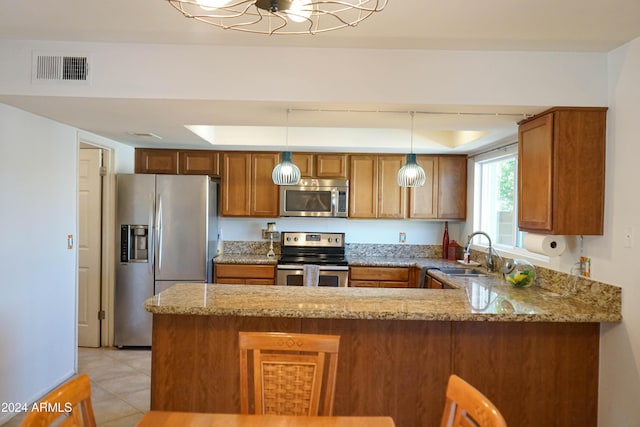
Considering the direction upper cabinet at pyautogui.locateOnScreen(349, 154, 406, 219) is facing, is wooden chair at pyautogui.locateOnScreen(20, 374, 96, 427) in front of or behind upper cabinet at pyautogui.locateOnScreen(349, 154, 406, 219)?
in front

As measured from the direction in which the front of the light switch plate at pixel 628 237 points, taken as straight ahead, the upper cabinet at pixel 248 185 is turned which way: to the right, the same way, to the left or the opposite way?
to the left

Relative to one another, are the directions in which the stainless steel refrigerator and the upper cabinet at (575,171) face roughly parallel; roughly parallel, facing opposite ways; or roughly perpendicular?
roughly perpendicular

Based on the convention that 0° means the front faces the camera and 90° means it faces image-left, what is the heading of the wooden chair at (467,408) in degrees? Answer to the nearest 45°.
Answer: approximately 45°

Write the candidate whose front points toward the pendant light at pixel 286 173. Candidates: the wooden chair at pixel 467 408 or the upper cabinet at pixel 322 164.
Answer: the upper cabinet

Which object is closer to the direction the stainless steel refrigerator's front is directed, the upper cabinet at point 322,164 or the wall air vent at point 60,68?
the wall air vent

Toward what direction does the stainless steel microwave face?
toward the camera

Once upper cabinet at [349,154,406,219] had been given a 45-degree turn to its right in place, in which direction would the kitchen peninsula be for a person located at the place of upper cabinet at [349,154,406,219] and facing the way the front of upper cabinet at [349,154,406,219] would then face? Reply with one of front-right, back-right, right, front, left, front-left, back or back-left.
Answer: front-left

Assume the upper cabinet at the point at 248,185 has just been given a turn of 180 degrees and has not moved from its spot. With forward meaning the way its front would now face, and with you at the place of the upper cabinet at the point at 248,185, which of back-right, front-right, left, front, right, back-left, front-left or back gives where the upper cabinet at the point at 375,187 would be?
right

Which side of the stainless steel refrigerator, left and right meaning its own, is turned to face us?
front

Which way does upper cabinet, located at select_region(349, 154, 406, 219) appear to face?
toward the camera
